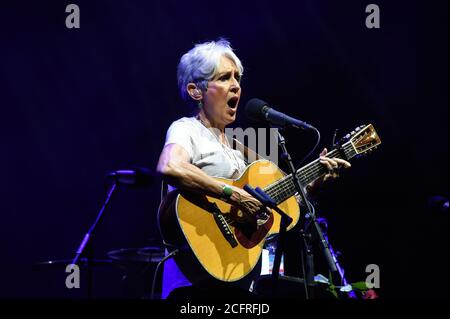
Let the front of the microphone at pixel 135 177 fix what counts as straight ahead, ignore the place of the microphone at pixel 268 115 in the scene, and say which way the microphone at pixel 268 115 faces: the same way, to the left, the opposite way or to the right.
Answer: the opposite way

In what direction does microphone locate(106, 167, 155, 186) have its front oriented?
to the viewer's right

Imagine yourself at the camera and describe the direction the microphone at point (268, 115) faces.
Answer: facing to the left of the viewer

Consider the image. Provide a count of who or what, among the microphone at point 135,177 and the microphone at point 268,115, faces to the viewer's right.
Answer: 1

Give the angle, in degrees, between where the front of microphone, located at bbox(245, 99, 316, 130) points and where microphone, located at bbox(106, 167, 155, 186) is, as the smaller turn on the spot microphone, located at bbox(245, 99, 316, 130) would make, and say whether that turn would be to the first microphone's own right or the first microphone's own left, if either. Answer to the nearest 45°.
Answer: approximately 45° to the first microphone's own right
